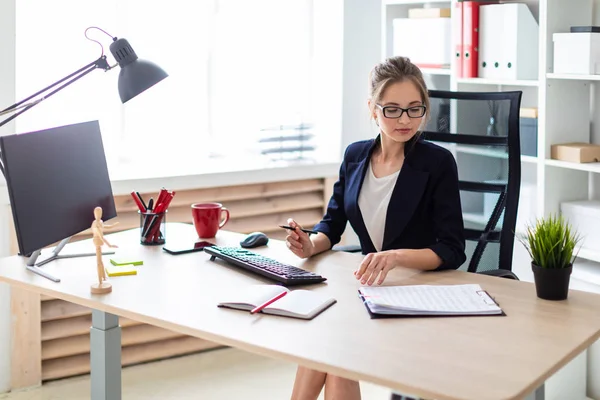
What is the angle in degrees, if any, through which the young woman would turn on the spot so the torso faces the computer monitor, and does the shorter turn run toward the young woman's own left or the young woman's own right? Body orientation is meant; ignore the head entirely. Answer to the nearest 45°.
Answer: approximately 45° to the young woman's own right

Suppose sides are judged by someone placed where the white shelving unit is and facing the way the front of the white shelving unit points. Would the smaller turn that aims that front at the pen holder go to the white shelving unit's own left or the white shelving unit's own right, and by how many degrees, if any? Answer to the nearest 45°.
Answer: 0° — it already faces it

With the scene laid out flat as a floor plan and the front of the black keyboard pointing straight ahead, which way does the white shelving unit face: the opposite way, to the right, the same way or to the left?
the opposite way

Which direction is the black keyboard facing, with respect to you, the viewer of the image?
facing away from the viewer and to the right of the viewer

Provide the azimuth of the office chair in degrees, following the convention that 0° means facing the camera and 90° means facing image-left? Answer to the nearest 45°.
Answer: approximately 45°

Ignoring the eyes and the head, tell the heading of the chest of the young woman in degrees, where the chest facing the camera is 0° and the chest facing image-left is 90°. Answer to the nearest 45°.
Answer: approximately 45°
